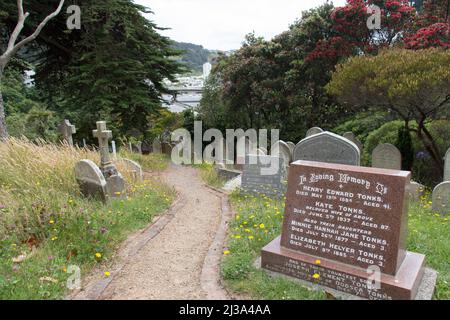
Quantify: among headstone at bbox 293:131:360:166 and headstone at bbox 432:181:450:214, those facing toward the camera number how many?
2

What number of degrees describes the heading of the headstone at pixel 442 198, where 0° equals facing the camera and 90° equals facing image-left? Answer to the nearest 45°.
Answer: approximately 0°

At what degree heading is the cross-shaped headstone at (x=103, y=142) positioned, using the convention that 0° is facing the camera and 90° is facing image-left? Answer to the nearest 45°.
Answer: approximately 315°

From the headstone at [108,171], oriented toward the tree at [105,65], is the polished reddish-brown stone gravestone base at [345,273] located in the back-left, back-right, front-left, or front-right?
back-right
